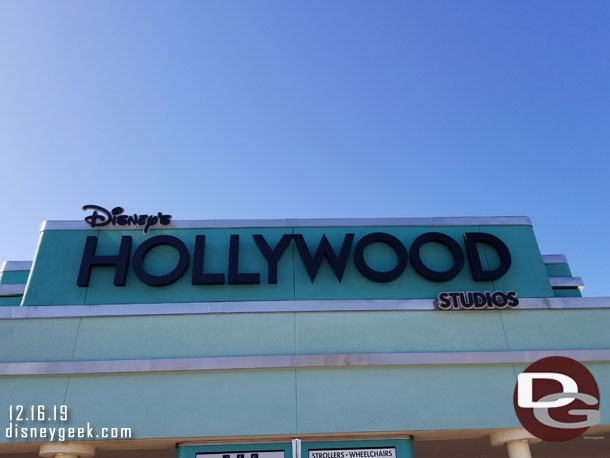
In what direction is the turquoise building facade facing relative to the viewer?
toward the camera
